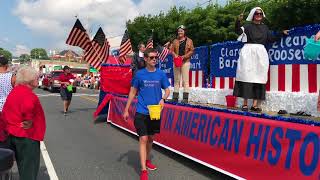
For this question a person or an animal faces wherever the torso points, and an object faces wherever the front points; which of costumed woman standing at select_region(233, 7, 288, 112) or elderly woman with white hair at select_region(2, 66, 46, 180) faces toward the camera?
the costumed woman standing

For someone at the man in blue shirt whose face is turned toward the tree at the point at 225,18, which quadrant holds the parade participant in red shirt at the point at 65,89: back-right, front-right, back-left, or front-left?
front-left

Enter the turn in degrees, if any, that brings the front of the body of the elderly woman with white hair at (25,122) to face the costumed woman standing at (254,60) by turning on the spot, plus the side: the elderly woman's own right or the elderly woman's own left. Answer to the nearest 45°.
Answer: approximately 45° to the elderly woman's own right

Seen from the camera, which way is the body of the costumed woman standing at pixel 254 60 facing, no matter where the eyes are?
toward the camera

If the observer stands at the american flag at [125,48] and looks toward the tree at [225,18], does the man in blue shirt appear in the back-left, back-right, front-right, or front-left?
back-right

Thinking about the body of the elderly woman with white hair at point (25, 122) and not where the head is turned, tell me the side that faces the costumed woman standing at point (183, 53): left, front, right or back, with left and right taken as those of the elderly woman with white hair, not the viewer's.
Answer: front

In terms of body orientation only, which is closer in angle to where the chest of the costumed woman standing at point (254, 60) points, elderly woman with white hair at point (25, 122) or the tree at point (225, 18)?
the elderly woman with white hair

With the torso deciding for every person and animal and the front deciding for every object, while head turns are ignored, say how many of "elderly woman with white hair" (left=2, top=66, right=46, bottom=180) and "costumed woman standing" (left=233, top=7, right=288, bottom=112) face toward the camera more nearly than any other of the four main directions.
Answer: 1

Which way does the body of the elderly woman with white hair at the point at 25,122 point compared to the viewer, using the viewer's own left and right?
facing away from the viewer and to the right of the viewer

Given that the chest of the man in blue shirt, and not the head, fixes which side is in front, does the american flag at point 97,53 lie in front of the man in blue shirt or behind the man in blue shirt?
behind

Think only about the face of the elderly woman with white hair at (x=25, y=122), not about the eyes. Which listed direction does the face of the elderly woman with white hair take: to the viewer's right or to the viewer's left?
to the viewer's right

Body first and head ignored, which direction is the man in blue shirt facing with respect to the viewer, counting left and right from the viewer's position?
facing the viewer and to the right of the viewer
